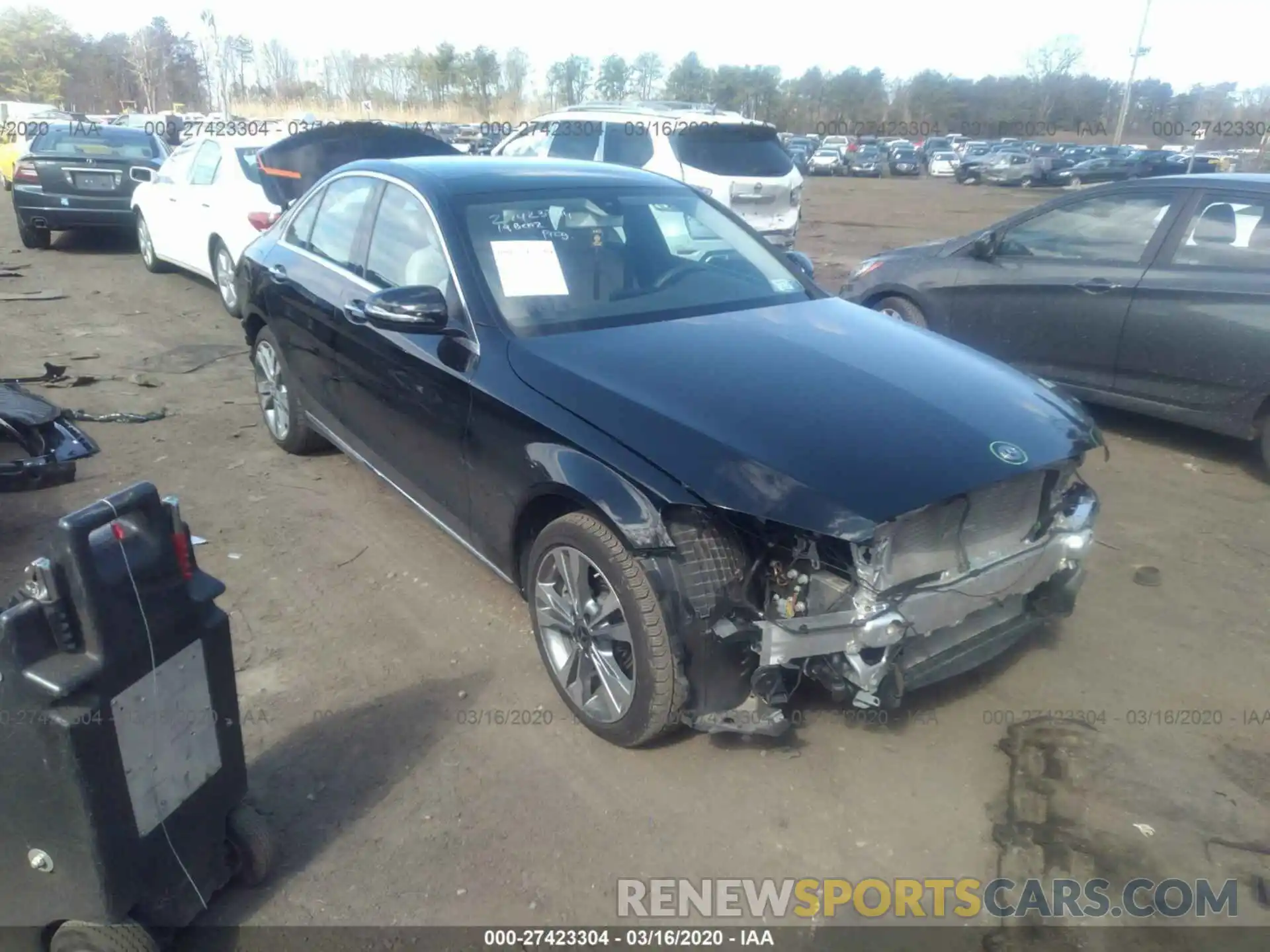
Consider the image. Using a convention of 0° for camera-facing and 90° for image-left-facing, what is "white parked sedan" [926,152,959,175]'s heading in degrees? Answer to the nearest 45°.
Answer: approximately 0°

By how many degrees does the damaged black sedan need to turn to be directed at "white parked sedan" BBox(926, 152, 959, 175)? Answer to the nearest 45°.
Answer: approximately 135° to its left

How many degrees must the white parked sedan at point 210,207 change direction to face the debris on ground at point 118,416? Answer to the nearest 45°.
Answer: approximately 135° to its left

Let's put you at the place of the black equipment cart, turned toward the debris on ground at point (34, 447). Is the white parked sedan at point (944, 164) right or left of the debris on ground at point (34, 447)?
right

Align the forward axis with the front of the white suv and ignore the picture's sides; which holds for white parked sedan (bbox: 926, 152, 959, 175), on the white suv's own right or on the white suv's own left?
on the white suv's own right

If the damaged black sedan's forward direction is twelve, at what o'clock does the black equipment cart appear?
The black equipment cart is roughly at 3 o'clock from the damaged black sedan.

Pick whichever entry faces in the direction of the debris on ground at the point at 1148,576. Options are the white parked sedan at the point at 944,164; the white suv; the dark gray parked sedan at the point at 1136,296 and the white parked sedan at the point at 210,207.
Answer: the white parked sedan at the point at 944,164

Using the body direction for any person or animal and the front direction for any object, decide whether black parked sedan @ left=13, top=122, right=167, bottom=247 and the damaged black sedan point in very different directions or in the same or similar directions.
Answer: very different directions

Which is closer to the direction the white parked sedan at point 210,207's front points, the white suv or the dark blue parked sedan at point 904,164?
the dark blue parked sedan

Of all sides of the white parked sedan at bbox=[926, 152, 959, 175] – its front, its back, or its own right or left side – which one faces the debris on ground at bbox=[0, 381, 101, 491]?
front

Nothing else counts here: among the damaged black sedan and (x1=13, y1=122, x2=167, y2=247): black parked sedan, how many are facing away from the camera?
1

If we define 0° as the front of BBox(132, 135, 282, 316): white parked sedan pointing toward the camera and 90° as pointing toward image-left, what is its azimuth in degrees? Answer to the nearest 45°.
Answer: approximately 135°

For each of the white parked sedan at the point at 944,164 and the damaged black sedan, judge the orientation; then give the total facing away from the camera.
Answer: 0

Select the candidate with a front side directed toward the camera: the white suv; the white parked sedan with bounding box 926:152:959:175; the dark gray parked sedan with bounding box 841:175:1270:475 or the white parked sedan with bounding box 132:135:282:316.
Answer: the white parked sedan with bounding box 926:152:959:175

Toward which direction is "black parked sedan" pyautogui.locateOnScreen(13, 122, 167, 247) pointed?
away from the camera

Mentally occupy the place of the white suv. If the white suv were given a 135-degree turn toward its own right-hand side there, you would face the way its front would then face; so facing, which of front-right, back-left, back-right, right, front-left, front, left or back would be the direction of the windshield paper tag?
right
